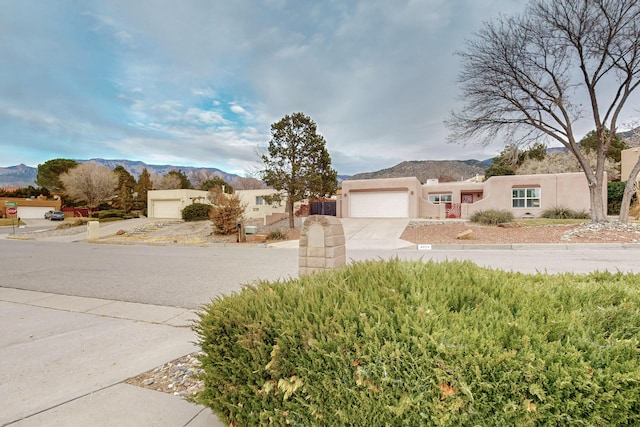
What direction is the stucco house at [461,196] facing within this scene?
toward the camera

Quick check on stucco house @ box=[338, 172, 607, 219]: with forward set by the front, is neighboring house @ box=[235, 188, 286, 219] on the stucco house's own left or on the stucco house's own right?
on the stucco house's own right

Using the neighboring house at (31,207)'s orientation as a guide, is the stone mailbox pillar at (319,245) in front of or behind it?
in front

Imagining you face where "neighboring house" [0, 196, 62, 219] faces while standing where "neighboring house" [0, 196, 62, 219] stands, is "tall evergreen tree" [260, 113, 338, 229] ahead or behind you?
ahead

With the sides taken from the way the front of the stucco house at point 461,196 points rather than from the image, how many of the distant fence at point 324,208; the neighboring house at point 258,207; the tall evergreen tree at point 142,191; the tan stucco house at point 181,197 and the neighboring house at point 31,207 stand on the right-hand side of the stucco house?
5

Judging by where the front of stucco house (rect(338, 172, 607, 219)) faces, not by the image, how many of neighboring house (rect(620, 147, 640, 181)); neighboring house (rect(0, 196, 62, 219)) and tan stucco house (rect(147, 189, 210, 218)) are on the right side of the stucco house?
2

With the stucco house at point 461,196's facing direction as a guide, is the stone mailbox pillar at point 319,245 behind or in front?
in front

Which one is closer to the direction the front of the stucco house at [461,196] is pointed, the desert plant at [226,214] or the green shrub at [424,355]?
the green shrub

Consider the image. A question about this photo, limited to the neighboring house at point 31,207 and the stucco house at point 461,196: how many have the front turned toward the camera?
2

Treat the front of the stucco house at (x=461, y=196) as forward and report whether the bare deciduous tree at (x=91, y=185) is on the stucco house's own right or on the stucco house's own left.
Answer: on the stucco house's own right

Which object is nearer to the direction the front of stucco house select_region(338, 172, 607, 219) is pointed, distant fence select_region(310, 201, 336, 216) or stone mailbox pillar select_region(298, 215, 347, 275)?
the stone mailbox pillar

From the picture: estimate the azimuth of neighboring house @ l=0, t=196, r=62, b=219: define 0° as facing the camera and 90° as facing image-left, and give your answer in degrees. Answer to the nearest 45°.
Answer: approximately 0°

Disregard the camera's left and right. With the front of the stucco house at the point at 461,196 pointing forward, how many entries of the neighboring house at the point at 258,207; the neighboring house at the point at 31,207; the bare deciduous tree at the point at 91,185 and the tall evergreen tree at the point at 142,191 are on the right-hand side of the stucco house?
4

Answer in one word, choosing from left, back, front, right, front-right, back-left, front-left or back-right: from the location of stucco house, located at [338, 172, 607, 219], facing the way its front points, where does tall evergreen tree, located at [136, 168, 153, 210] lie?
right

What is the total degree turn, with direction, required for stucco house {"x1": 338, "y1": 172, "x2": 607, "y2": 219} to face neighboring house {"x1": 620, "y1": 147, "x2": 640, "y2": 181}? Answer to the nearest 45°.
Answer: approximately 135° to its left

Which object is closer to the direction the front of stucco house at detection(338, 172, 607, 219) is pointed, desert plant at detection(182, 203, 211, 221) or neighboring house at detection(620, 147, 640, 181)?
the desert plant
